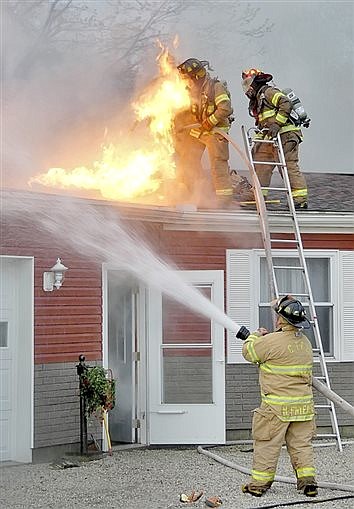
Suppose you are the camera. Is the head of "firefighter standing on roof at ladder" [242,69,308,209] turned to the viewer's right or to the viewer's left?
to the viewer's left

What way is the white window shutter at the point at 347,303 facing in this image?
toward the camera

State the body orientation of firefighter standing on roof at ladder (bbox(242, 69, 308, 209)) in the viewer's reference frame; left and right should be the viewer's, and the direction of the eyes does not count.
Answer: facing to the left of the viewer

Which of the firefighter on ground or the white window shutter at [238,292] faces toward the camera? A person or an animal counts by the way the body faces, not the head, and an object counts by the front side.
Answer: the white window shutter

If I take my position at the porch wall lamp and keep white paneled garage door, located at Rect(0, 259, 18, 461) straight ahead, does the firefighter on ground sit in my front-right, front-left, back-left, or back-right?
back-left

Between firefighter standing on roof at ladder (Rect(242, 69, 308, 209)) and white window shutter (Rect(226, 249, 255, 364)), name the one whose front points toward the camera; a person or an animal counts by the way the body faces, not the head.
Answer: the white window shutter

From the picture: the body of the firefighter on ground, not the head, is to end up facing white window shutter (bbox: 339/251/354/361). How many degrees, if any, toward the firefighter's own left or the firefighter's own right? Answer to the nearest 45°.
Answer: approximately 45° to the firefighter's own right

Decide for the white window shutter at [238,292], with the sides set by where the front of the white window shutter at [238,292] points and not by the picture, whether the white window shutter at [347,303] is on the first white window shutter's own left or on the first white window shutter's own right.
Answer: on the first white window shutter's own left

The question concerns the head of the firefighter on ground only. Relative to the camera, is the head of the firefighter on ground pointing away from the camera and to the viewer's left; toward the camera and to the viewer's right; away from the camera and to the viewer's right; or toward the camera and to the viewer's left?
away from the camera and to the viewer's left

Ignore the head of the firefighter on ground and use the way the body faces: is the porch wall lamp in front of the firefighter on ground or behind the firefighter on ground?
in front

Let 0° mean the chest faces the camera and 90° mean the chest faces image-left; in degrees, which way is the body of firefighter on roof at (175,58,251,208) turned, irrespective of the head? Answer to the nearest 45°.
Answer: approximately 45°

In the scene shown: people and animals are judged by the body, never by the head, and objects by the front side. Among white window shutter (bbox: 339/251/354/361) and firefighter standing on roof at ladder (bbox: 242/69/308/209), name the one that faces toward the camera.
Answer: the white window shutter

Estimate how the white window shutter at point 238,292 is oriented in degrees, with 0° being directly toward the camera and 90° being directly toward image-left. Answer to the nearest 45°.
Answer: approximately 0°

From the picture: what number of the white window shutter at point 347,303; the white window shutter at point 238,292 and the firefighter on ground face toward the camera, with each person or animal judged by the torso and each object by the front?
2
